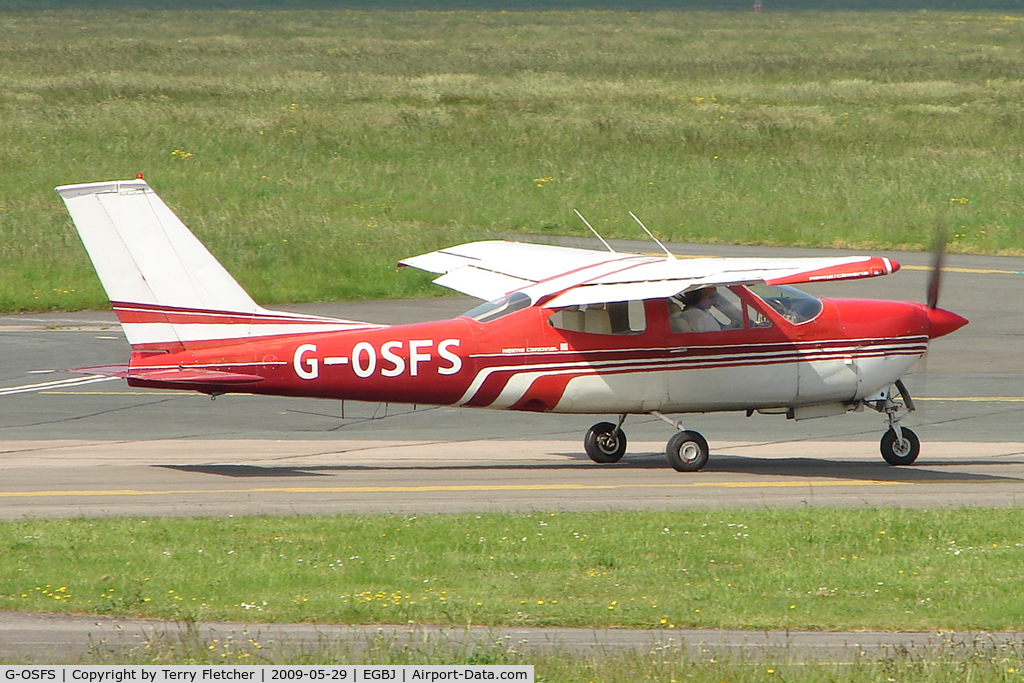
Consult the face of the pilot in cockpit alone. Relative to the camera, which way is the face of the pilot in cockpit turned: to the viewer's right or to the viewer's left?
to the viewer's right

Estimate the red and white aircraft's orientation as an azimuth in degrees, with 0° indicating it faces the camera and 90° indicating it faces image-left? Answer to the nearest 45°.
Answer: approximately 270°
